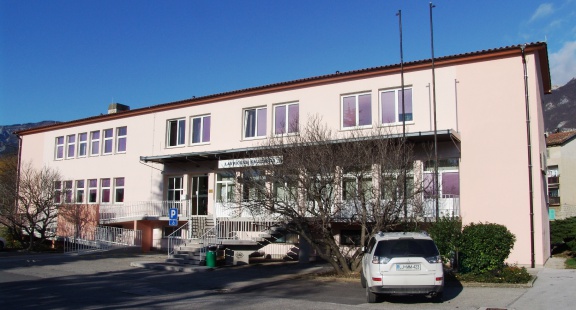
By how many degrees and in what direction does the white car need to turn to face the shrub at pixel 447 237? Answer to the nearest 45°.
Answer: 0° — it already faces it

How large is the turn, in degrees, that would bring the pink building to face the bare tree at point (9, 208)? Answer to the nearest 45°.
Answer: approximately 90° to its right

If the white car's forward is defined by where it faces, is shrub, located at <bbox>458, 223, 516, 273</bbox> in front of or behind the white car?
in front

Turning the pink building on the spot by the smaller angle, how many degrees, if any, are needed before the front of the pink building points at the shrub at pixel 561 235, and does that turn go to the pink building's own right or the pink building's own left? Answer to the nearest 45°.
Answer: approximately 135° to the pink building's own left

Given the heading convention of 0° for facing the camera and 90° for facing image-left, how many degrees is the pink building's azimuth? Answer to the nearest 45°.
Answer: approximately 45°

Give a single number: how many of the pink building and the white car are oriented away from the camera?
1

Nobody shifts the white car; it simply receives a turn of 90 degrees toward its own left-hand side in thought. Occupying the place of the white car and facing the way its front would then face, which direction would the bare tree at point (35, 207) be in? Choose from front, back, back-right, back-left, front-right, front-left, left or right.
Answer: front-right

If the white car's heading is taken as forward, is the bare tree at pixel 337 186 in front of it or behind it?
in front

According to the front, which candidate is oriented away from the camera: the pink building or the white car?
the white car

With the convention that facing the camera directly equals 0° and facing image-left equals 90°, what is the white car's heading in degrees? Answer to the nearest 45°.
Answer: approximately 180°
